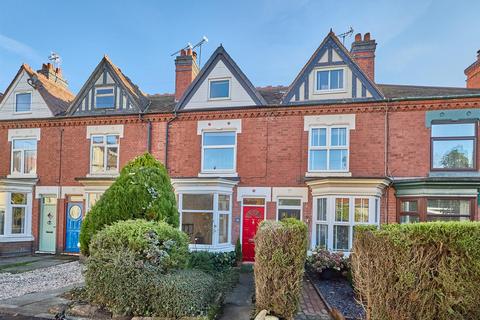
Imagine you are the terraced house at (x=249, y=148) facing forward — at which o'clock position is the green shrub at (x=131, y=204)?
The green shrub is roughly at 1 o'clock from the terraced house.

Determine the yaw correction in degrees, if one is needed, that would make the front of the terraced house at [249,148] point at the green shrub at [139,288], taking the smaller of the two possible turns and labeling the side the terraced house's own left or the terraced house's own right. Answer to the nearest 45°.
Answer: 0° — it already faces it

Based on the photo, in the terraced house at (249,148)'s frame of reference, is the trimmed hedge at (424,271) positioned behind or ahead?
ahead

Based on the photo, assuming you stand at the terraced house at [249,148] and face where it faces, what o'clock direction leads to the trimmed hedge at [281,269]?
The trimmed hedge is roughly at 12 o'clock from the terraced house.

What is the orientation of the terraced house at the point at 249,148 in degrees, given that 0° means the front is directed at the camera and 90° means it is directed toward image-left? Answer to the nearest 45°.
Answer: approximately 0°

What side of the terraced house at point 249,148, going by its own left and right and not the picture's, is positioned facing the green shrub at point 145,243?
front
